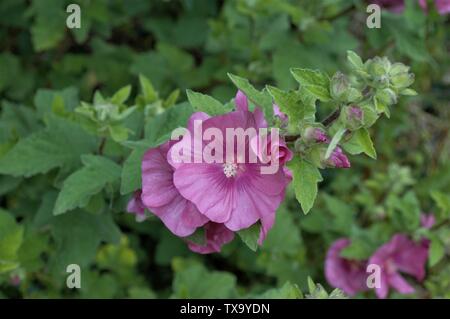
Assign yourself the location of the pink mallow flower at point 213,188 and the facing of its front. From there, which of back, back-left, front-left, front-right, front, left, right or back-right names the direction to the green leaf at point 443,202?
back-left

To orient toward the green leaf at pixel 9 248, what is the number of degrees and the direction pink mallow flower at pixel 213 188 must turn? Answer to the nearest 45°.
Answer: approximately 135° to its right

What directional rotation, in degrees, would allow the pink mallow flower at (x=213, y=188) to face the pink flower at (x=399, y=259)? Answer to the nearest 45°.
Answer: approximately 135° to its left

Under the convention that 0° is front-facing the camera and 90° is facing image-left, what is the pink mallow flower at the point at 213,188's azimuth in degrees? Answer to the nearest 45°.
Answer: approximately 0°
